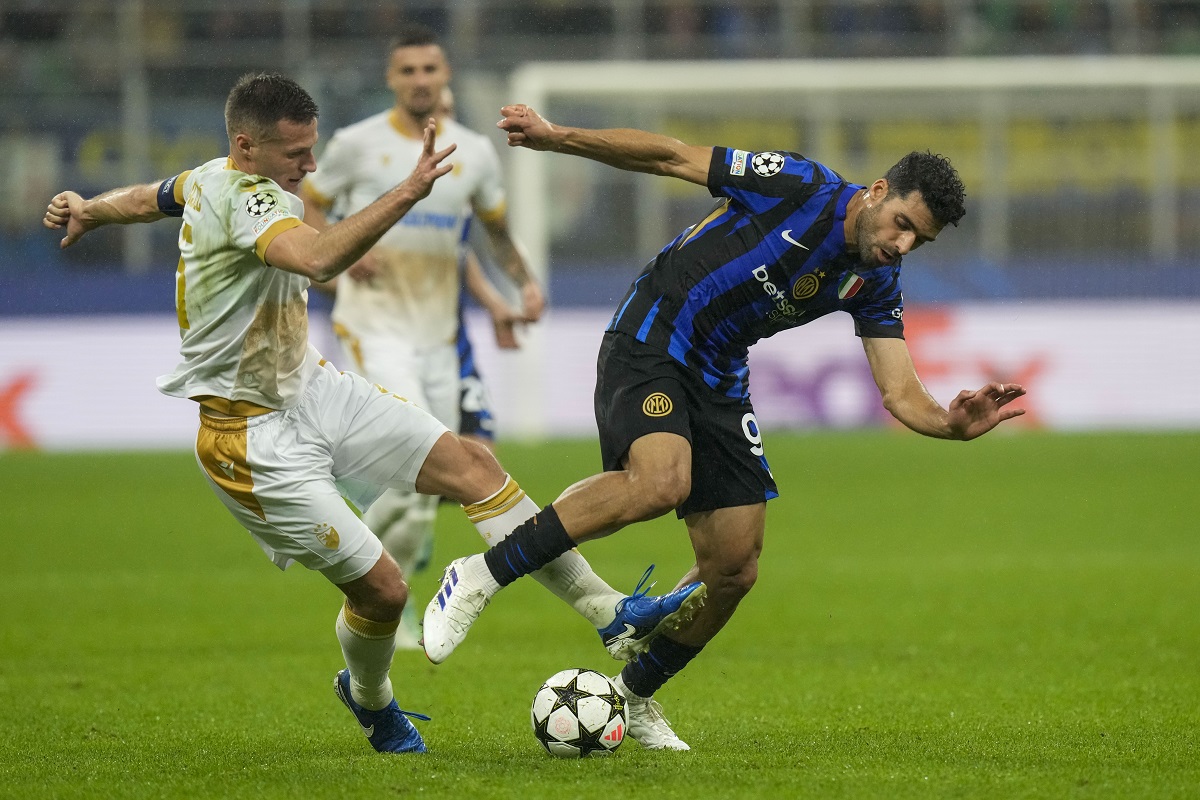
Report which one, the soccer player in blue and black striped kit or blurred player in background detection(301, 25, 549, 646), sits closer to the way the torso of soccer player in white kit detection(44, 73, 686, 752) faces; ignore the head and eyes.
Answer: the soccer player in blue and black striped kit

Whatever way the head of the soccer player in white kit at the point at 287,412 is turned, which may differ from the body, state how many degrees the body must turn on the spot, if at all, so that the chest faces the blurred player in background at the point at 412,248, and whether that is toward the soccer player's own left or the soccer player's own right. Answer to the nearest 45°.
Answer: approximately 90° to the soccer player's own left

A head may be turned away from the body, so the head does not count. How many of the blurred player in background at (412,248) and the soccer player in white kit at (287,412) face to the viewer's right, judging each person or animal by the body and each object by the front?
1

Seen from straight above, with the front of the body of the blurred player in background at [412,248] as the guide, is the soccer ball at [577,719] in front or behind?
in front

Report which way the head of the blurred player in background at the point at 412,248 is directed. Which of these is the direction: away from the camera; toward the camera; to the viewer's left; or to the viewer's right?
toward the camera

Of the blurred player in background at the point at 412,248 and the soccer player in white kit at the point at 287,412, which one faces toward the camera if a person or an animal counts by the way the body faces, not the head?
the blurred player in background

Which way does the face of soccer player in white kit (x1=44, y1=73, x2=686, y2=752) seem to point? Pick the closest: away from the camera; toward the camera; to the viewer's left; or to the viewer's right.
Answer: to the viewer's right

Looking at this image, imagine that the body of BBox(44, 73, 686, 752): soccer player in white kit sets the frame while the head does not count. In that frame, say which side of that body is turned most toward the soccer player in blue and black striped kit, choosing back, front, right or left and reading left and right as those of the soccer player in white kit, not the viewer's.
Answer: front

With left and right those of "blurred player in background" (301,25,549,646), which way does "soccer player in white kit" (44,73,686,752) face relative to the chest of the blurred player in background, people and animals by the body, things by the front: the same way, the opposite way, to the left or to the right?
to the left

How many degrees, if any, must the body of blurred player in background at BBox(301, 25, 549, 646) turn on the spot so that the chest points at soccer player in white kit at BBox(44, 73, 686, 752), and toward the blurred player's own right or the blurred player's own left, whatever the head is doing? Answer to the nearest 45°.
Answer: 0° — they already face them

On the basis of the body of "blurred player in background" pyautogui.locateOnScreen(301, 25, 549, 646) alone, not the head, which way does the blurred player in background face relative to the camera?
toward the camera

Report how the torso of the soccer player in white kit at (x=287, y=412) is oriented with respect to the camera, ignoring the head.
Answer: to the viewer's right
